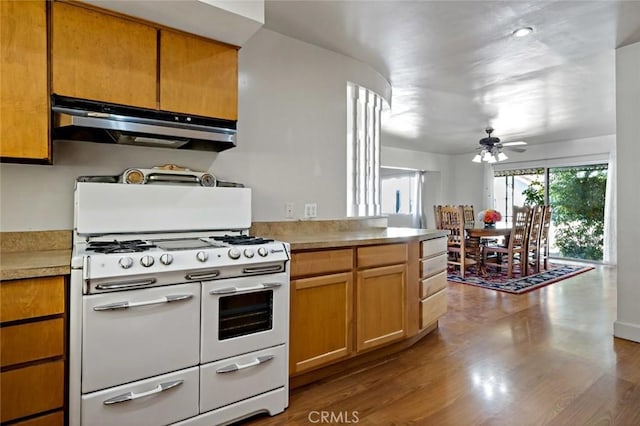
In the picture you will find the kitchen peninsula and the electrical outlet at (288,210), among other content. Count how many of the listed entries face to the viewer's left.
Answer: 0

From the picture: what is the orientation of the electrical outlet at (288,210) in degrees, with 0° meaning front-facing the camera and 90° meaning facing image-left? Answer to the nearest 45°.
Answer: approximately 315°

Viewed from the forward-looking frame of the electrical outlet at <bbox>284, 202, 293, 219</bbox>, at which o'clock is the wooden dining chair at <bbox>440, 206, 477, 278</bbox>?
The wooden dining chair is roughly at 9 o'clock from the electrical outlet.

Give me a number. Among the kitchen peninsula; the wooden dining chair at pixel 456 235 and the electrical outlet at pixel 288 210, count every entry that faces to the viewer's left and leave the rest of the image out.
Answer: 0

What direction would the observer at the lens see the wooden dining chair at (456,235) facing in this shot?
facing away from the viewer and to the right of the viewer

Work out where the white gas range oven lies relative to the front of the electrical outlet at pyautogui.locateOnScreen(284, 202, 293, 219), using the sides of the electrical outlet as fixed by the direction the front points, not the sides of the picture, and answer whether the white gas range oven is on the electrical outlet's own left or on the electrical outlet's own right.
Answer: on the electrical outlet's own right

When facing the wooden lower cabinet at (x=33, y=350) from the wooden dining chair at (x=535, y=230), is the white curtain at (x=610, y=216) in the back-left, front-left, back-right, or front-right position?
back-left

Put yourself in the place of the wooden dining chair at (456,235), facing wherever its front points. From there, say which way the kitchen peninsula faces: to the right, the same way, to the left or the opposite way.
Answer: to the right

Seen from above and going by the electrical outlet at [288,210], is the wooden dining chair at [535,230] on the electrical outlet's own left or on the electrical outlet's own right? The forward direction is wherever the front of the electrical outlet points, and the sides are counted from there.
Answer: on the electrical outlet's own left

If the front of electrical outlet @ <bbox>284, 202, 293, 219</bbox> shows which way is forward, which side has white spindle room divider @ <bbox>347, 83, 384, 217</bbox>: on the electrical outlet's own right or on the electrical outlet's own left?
on the electrical outlet's own left

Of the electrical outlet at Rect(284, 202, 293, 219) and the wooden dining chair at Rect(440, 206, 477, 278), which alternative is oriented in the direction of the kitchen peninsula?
the electrical outlet

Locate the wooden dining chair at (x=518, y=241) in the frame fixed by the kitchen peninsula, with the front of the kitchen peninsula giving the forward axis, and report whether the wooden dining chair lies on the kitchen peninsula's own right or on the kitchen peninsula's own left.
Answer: on the kitchen peninsula's own left

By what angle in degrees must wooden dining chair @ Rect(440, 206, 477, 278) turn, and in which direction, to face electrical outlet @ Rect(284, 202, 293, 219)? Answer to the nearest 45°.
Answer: approximately 135° to its right

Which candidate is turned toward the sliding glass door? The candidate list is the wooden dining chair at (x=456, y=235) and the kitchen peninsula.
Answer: the wooden dining chair

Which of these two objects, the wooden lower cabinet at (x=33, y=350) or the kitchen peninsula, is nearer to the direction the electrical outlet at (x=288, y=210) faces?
the kitchen peninsula

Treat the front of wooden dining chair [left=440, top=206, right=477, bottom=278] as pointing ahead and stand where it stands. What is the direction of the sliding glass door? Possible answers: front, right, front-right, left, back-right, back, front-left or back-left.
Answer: front
